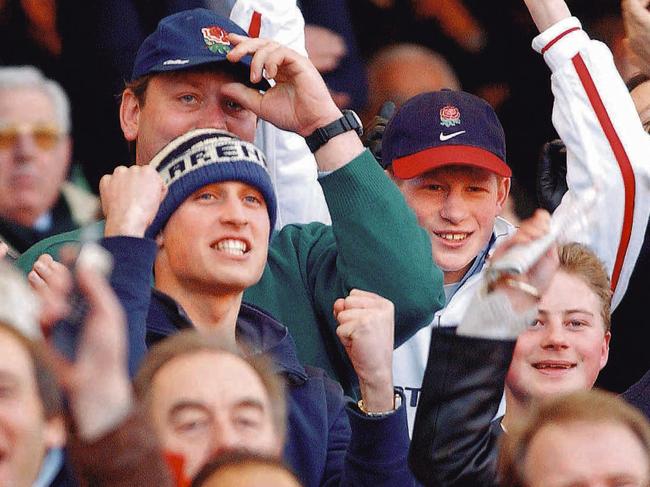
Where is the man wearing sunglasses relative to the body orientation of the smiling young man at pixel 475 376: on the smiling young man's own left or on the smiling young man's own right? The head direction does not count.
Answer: on the smiling young man's own right

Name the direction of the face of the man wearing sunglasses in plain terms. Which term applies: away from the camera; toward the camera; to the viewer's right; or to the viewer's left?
toward the camera

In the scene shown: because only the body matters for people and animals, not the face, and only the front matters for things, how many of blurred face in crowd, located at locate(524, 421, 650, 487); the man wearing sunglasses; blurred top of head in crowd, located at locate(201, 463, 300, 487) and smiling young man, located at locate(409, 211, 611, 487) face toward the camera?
4

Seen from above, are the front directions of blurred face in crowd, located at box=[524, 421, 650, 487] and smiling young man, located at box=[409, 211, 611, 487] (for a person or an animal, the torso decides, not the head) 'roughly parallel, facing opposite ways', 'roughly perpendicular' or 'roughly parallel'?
roughly parallel

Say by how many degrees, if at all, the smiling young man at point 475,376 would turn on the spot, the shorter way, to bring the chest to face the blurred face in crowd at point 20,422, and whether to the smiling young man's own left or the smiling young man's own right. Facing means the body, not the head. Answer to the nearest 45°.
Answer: approximately 45° to the smiling young man's own right

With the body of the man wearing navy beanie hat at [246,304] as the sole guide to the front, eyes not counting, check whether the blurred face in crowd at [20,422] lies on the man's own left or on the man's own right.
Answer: on the man's own right

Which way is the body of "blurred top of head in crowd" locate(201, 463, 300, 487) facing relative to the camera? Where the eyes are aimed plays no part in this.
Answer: toward the camera

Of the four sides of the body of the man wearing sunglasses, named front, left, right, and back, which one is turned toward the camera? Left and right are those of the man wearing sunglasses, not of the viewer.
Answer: front

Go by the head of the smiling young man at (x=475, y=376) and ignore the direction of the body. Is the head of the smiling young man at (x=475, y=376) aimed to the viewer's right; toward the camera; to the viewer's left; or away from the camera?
toward the camera

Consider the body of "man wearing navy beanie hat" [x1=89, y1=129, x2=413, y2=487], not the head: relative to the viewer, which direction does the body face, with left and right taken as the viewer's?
facing the viewer and to the right of the viewer

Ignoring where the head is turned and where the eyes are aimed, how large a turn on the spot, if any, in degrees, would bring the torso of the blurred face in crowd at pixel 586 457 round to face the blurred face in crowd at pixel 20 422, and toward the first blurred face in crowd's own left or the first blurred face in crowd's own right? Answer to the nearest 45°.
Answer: approximately 45° to the first blurred face in crowd's own right

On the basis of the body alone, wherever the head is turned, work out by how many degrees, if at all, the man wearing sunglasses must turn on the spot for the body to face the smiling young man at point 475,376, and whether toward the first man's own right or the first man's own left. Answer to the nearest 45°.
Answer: approximately 45° to the first man's own left

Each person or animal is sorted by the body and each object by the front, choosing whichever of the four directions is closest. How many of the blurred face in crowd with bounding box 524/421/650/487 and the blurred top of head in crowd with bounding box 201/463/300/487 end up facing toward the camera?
2

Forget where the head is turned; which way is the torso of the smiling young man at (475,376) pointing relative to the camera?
toward the camera
